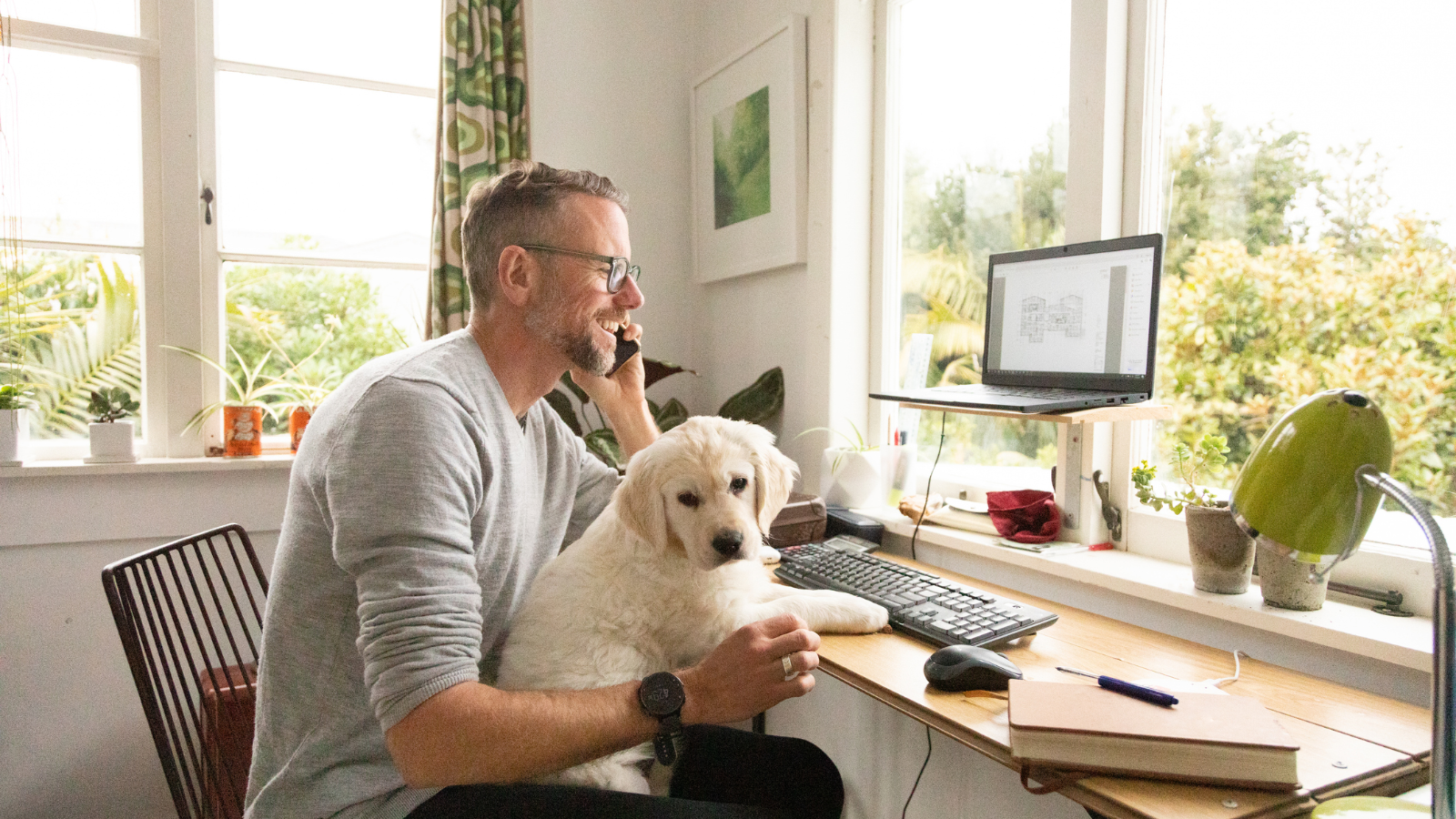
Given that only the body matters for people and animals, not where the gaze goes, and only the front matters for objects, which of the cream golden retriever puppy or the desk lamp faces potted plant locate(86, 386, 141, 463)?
the desk lamp

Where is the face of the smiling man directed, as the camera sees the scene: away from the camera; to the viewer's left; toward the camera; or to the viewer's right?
to the viewer's right

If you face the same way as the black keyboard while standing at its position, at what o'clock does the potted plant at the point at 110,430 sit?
The potted plant is roughly at 2 o'clock from the black keyboard.

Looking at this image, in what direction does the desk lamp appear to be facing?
to the viewer's left

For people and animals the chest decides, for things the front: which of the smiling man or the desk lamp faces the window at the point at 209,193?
the desk lamp

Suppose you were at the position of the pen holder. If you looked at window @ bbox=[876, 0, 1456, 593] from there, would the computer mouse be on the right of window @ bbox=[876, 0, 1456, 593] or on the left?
right

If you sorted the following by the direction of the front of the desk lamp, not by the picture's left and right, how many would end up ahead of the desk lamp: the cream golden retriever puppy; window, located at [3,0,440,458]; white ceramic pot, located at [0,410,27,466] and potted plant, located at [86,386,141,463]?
4

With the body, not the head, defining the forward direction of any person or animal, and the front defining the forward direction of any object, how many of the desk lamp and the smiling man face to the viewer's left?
1

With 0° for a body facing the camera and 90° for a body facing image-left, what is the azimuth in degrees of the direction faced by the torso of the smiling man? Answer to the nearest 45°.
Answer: approximately 270°

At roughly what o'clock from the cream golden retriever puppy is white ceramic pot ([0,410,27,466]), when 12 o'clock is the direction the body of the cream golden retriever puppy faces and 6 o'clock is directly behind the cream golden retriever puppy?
The white ceramic pot is roughly at 7 o'clock from the cream golden retriever puppy.

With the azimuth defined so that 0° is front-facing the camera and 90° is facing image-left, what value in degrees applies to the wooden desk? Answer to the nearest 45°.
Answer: approximately 45°
